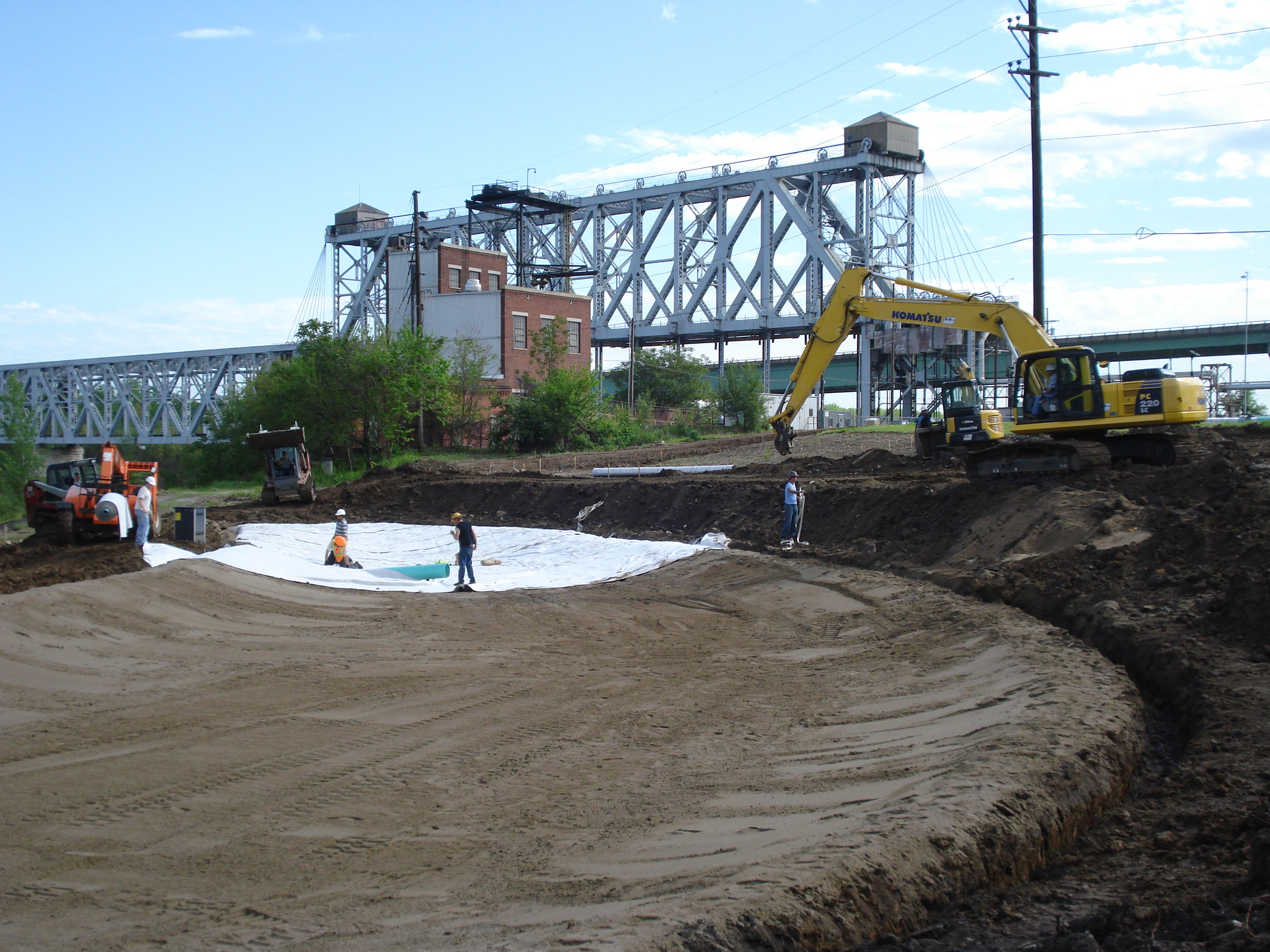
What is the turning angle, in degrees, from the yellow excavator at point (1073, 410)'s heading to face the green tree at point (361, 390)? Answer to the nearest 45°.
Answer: approximately 45° to its right

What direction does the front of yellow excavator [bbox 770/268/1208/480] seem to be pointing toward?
to the viewer's left

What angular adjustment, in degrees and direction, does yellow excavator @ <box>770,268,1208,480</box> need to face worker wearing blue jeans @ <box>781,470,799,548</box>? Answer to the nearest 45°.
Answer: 0° — it already faces them

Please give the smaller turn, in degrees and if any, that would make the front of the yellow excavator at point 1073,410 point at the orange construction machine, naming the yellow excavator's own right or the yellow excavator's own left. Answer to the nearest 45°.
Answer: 0° — it already faces it
